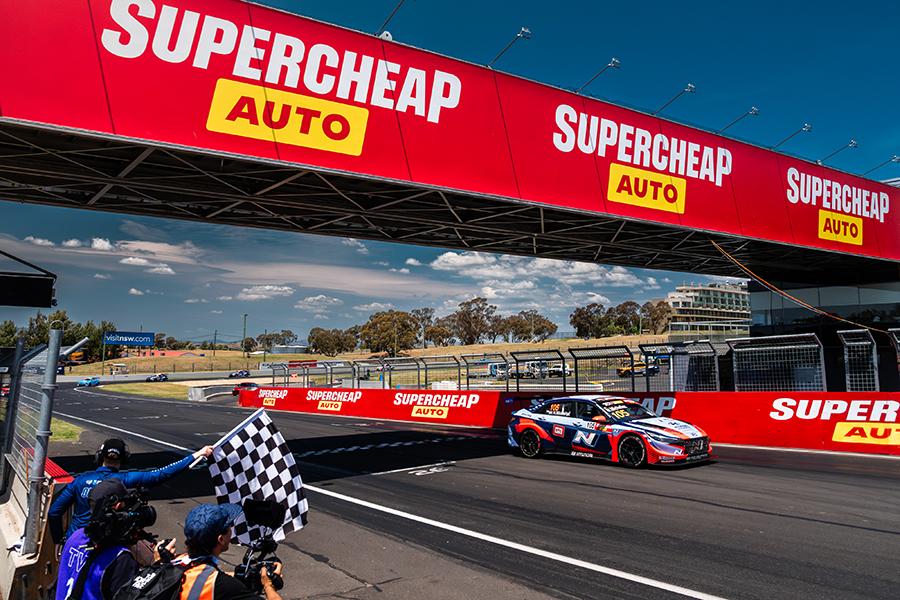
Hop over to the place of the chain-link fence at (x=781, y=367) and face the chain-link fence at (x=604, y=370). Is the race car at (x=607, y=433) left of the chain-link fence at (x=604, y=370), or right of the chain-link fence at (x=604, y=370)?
left

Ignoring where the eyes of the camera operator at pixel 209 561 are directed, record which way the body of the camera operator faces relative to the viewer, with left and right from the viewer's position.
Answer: facing away from the viewer and to the right of the viewer

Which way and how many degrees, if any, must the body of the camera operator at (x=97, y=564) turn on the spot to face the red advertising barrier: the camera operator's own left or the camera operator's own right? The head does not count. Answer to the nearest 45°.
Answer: approximately 45° to the camera operator's own right

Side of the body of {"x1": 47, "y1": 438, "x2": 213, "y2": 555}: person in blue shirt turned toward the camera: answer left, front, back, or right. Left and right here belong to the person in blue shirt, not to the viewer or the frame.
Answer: back

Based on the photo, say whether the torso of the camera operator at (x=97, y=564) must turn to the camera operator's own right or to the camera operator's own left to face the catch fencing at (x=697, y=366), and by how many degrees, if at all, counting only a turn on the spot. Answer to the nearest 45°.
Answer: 0° — they already face it

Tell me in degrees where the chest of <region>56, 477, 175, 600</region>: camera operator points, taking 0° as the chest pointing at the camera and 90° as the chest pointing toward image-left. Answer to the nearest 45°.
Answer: approximately 225°

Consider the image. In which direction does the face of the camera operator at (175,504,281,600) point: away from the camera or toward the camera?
away from the camera

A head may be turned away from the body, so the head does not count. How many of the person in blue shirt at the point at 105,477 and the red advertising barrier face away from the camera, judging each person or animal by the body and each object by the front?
1

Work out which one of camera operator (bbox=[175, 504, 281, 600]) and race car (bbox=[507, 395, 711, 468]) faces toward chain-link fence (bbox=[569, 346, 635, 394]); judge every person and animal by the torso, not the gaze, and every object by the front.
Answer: the camera operator

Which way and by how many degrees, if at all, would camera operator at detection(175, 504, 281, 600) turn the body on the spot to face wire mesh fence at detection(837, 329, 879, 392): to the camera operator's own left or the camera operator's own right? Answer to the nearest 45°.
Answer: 0° — they already face it

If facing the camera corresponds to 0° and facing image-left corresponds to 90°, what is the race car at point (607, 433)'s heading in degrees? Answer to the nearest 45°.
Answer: approximately 315°

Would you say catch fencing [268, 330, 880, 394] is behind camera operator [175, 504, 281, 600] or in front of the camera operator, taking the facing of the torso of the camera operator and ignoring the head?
in front

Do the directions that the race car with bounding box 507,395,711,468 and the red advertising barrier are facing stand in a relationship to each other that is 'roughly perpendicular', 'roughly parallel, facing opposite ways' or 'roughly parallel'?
roughly perpendicular

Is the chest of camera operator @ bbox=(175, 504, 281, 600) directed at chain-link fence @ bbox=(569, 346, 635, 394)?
yes
